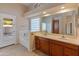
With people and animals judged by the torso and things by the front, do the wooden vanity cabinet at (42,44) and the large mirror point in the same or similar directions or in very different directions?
same or similar directions

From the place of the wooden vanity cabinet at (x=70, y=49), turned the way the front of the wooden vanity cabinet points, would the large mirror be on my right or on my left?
on my right

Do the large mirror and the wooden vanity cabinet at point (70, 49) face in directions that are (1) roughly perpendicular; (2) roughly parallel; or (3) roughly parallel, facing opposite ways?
roughly parallel

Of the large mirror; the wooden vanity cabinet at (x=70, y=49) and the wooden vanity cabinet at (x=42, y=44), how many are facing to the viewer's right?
0

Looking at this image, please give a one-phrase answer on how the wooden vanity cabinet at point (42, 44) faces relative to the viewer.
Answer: facing the viewer and to the left of the viewer

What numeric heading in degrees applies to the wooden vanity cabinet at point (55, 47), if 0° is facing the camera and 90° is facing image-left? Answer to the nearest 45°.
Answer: approximately 45°

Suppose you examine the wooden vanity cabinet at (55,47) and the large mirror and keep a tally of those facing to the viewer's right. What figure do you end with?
0

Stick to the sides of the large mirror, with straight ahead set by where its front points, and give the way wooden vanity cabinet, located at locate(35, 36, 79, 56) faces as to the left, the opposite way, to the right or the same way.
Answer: the same way

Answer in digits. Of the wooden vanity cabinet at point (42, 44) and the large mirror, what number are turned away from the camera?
0

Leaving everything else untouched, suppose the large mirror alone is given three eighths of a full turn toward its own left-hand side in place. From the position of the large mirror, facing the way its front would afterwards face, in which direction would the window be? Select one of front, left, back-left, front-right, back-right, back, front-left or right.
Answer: back-left
